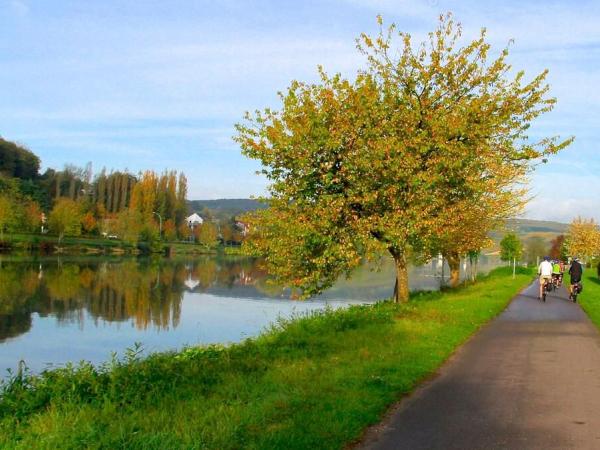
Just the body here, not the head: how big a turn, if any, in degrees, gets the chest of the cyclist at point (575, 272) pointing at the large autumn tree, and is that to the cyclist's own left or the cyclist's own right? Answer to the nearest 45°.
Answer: approximately 135° to the cyclist's own left

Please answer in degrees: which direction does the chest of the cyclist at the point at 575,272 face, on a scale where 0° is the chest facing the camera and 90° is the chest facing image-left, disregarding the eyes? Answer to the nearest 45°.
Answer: approximately 180°
